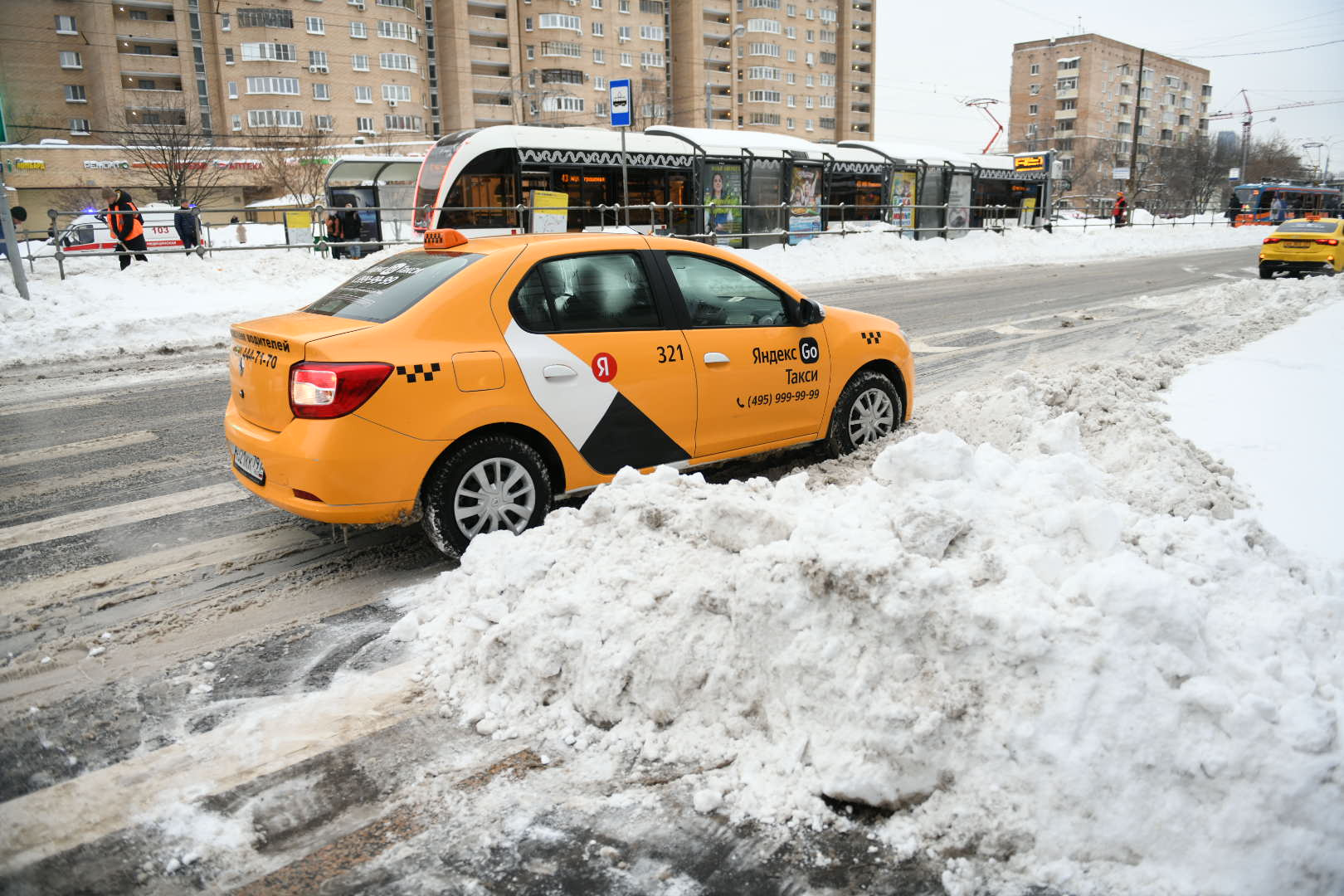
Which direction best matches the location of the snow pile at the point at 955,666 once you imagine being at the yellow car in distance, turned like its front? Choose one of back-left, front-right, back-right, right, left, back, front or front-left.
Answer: back

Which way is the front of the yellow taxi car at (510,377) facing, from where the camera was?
facing away from the viewer and to the right of the viewer

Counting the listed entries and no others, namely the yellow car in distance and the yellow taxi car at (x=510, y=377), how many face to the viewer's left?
0

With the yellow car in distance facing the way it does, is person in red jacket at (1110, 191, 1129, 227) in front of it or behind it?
in front

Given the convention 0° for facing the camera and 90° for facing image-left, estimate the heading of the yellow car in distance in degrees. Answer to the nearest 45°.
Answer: approximately 180°

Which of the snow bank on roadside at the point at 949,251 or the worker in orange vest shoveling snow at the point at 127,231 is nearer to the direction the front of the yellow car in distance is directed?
the snow bank on roadside

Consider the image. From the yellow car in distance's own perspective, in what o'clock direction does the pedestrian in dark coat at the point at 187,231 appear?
The pedestrian in dark coat is roughly at 8 o'clock from the yellow car in distance.
